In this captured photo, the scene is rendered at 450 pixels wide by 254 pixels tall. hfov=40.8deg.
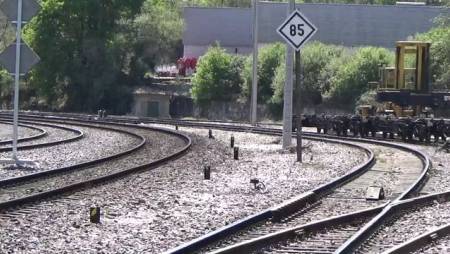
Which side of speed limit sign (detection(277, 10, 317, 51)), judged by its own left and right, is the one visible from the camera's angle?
front

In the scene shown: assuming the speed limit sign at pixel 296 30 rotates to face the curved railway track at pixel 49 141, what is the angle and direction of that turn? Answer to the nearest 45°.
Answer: approximately 135° to its right

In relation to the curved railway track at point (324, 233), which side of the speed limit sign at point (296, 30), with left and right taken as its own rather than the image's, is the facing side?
front

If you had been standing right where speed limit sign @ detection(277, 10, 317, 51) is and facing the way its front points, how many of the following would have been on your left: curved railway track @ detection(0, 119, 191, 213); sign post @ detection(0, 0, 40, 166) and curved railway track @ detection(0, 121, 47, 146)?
0

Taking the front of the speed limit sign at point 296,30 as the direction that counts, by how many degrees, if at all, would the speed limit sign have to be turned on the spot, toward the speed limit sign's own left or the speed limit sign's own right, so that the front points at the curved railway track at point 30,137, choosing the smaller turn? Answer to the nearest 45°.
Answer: approximately 135° to the speed limit sign's own right

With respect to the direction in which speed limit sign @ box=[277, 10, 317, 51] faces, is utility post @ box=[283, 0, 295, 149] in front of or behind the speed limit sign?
behind

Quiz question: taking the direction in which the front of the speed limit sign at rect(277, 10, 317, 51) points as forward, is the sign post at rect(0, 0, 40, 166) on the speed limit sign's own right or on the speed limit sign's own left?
on the speed limit sign's own right

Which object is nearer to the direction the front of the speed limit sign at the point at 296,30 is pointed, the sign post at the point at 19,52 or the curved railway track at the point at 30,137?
the sign post

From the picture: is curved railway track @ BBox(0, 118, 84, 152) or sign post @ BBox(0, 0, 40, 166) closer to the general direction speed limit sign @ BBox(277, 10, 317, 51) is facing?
the sign post

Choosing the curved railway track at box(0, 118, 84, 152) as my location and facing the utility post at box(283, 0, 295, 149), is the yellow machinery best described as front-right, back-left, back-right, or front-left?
front-left

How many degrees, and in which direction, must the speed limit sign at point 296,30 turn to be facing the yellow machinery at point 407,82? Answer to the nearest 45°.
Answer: approximately 180°
